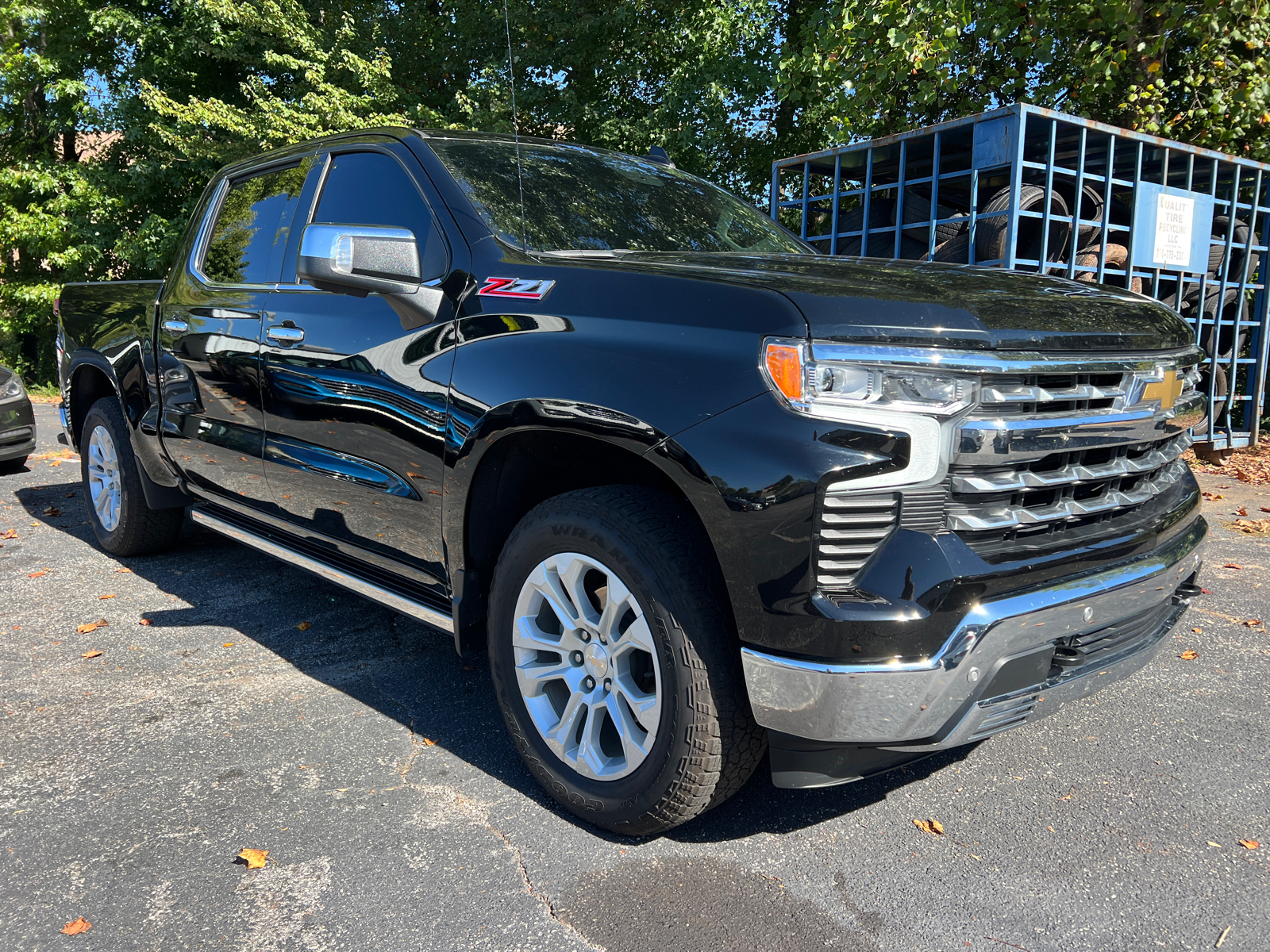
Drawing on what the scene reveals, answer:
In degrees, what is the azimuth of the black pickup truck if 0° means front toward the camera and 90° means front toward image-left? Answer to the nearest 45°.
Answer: approximately 315°

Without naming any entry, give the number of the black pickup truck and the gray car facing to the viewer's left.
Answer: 0

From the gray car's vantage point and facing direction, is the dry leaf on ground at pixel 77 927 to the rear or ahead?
ahead

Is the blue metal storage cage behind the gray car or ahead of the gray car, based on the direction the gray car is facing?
ahead

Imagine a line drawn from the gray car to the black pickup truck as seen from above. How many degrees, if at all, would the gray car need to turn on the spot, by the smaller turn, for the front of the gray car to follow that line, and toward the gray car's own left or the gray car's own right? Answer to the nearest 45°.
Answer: approximately 45° to the gray car's own right

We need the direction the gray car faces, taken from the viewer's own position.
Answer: facing the viewer and to the right of the viewer
